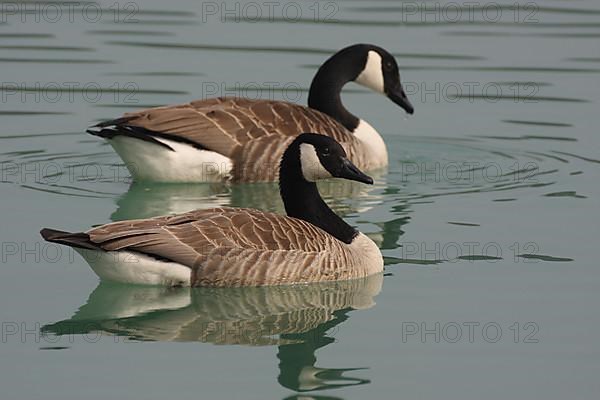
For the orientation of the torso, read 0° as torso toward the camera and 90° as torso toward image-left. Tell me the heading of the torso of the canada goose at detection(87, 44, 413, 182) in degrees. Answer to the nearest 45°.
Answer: approximately 270°

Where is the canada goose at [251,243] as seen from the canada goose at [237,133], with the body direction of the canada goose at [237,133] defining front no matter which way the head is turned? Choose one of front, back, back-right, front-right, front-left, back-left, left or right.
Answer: right

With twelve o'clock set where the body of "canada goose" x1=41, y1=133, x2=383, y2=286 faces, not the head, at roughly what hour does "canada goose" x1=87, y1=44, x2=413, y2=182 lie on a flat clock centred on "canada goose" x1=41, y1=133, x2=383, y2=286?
"canada goose" x1=87, y1=44, x2=413, y2=182 is roughly at 9 o'clock from "canada goose" x1=41, y1=133, x2=383, y2=286.

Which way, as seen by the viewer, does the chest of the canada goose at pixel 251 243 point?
to the viewer's right

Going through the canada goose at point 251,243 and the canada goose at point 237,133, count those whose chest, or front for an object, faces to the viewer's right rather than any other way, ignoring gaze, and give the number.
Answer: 2
